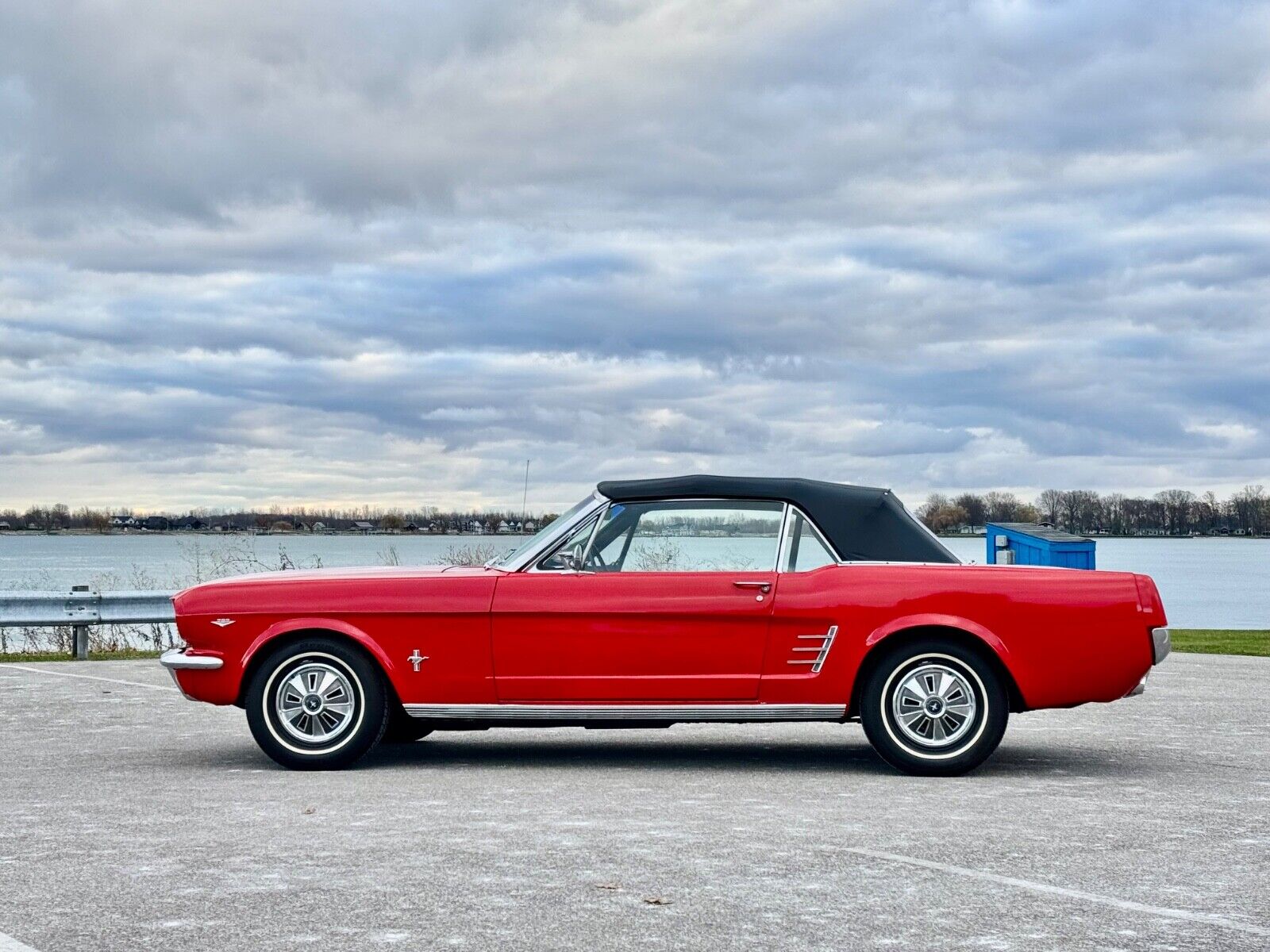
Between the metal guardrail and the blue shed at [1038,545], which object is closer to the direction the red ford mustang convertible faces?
the metal guardrail

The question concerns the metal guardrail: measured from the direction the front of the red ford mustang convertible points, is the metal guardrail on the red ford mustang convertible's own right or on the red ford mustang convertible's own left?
on the red ford mustang convertible's own right

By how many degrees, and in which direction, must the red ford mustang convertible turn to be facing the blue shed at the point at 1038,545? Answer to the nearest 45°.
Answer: approximately 90° to its right

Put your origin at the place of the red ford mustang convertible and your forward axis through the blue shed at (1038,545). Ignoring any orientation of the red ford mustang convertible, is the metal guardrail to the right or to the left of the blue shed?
left

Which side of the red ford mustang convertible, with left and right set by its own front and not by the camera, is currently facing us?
left
